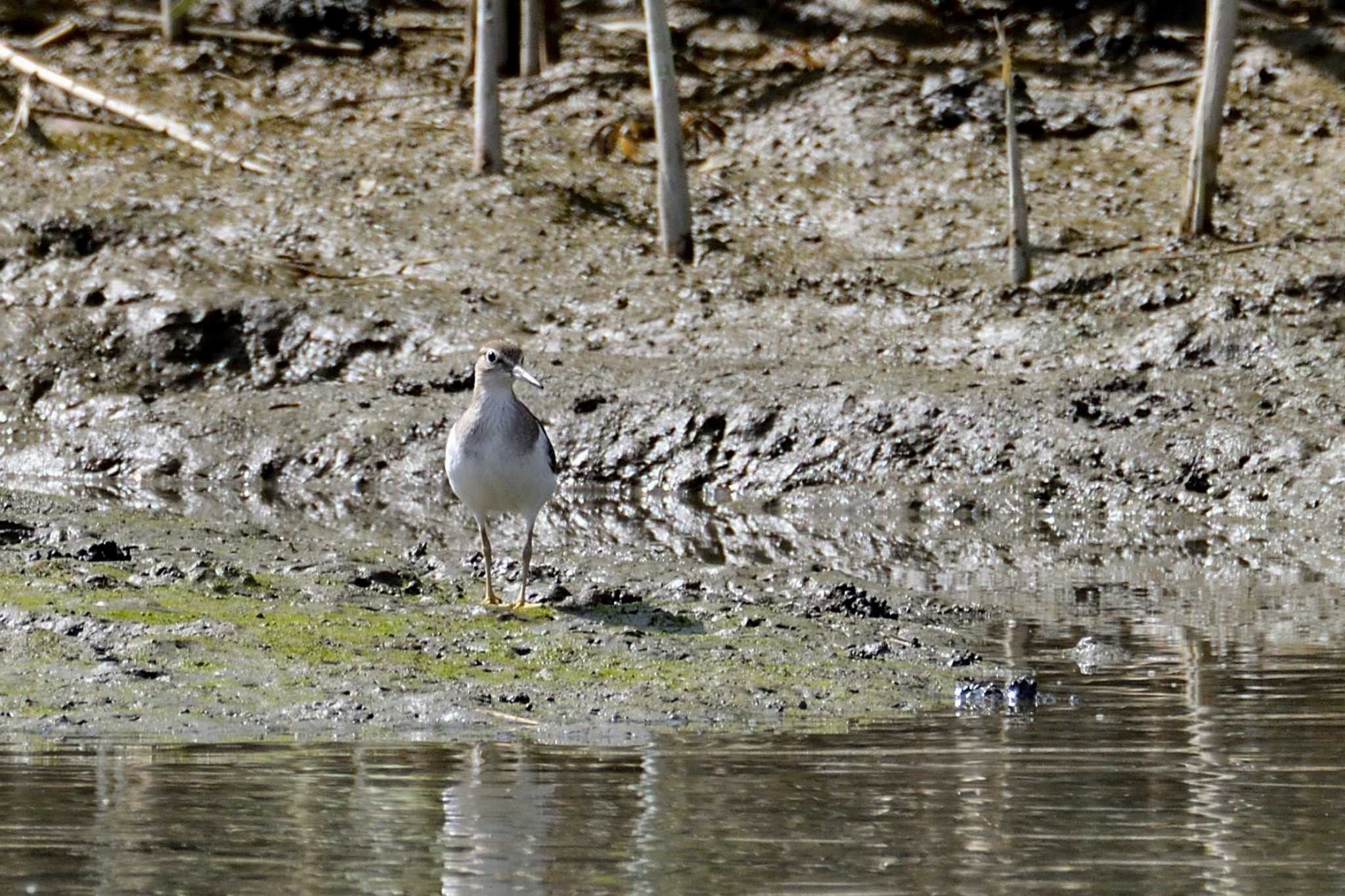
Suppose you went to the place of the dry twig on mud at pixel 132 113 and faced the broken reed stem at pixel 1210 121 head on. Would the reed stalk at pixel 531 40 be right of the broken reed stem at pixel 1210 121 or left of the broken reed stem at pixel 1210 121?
left

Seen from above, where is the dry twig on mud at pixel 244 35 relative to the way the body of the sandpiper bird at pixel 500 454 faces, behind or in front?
behind

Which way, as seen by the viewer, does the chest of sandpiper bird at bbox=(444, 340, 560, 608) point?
toward the camera

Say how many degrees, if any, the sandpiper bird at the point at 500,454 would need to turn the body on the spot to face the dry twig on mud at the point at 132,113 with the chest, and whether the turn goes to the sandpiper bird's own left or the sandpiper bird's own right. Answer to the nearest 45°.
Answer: approximately 180°

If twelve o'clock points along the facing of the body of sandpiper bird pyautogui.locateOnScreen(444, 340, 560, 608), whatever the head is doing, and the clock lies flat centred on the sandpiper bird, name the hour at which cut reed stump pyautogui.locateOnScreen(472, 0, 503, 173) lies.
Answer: The cut reed stump is roughly at 6 o'clock from the sandpiper bird.

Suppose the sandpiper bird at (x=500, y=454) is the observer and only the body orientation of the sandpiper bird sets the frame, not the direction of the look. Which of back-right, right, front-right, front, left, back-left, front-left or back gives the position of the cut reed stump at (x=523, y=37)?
back

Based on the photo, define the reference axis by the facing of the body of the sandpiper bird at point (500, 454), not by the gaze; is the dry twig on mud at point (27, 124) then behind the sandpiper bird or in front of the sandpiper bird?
behind

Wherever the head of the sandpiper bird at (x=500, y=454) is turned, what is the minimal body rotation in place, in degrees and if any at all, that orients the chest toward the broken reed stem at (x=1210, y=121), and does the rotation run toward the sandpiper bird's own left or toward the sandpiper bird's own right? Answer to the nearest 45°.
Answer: approximately 135° to the sandpiper bird's own left

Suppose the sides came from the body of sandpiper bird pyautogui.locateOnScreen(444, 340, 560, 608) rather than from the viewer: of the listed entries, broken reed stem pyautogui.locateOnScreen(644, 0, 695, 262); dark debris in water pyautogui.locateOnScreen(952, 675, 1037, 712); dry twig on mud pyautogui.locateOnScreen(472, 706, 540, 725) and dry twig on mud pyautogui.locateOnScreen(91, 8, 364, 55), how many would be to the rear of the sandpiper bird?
2

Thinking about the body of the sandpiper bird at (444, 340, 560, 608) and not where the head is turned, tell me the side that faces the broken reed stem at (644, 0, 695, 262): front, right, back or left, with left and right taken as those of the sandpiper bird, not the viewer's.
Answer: back

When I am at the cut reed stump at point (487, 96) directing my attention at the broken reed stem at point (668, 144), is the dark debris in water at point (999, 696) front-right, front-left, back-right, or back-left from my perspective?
front-right

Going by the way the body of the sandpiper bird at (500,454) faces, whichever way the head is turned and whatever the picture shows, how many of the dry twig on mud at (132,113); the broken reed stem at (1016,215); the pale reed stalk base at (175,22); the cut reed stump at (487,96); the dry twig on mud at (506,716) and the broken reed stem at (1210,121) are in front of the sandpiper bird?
1

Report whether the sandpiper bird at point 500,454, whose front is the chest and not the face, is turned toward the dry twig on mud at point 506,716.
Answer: yes

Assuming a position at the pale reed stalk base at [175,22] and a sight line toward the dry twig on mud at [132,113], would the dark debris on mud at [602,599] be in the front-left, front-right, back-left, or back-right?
front-left

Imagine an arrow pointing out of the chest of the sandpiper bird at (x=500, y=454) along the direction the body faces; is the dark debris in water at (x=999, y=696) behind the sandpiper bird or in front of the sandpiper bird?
in front
